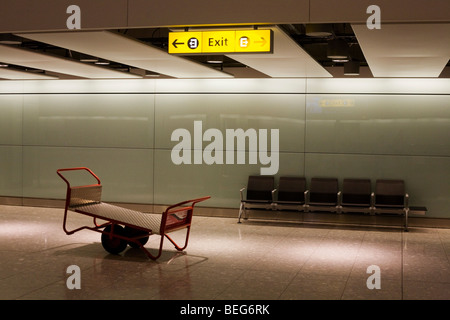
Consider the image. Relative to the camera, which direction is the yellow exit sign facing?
toward the camera
